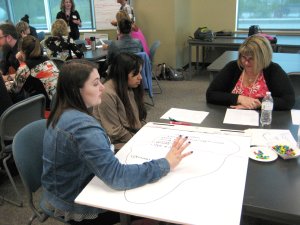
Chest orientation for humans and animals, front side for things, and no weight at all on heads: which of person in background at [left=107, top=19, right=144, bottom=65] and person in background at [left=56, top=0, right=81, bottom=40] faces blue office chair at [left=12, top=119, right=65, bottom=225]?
person in background at [left=56, top=0, right=81, bottom=40]

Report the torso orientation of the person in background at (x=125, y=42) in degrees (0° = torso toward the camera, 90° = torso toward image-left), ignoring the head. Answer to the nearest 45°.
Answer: approximately 180°

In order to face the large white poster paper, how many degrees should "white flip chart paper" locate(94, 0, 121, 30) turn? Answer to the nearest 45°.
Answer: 0° — it already faces it

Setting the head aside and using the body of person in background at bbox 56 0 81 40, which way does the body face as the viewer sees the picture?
toward the camera

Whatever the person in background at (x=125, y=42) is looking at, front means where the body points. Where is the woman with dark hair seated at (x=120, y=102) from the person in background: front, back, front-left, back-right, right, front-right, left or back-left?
back

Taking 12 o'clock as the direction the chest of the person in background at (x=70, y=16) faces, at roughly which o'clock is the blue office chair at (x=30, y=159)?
The blue office chair is roughly at 12 o'clock from the person in background.

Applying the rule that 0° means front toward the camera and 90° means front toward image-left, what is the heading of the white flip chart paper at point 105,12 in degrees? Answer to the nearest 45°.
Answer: approximately 0°

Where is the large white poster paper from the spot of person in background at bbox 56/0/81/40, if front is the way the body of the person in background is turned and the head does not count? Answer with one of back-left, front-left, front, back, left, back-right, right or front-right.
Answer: front

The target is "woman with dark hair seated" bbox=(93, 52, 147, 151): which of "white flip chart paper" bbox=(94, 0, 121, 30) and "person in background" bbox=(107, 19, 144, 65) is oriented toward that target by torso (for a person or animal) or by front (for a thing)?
the white flip chart paper

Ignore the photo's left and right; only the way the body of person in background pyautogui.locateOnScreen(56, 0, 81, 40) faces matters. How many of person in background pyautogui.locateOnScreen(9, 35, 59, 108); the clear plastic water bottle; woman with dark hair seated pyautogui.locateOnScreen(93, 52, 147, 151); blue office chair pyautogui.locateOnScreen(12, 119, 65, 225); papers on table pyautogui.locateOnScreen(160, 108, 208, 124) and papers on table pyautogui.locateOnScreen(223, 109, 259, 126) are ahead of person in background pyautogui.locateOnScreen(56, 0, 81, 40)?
6

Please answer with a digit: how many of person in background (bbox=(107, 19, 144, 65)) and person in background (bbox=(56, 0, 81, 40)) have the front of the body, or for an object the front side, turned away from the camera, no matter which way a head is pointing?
1

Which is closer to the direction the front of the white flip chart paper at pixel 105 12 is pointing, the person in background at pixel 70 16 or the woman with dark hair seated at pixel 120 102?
the woman with dark hair seated
